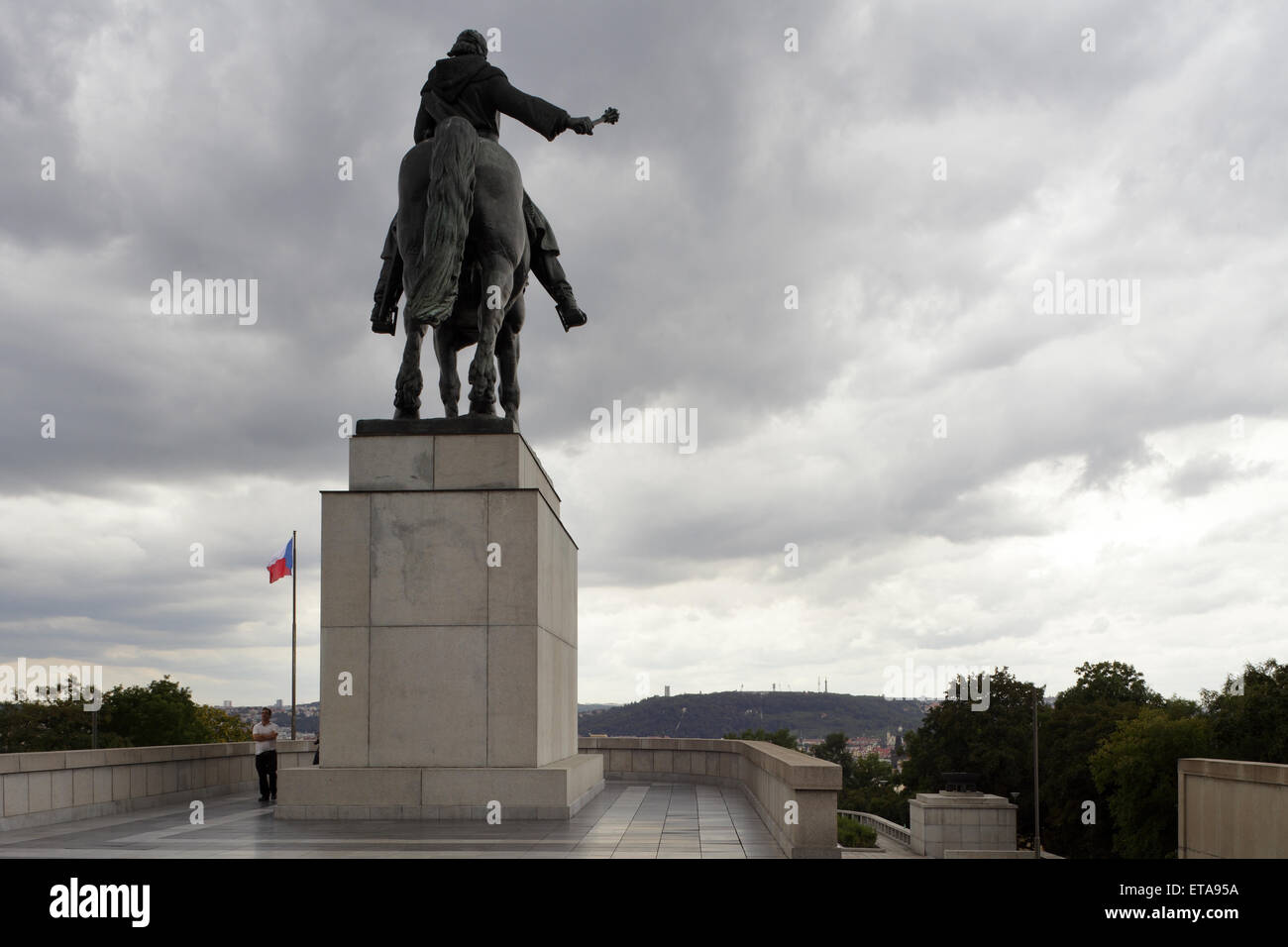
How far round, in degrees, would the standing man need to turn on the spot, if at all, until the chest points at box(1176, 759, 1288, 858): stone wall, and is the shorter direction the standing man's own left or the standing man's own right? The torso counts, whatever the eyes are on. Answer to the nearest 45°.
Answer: approximately 45° to the standing man's own left

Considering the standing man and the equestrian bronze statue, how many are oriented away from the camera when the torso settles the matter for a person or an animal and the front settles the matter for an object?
1

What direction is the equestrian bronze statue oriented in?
away from the camera

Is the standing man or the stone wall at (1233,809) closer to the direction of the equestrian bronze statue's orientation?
the standing man

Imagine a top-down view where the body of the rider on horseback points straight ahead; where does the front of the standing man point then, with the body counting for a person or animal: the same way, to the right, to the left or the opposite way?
the opposite way

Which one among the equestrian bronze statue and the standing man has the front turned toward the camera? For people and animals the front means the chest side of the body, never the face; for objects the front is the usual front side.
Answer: the standing man

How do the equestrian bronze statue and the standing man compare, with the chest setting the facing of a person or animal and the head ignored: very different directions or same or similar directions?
very different directions

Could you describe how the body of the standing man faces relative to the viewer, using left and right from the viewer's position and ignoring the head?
facing the viewer
